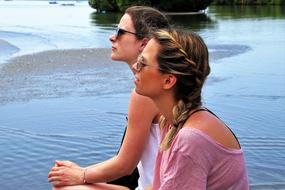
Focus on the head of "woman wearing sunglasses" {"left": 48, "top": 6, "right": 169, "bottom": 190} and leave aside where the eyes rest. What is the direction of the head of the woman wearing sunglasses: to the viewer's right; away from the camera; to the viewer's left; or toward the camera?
to the viewer's left

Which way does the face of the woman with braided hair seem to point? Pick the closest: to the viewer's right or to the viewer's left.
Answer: to the viewer's left

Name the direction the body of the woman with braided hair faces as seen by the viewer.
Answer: to the viewer's left

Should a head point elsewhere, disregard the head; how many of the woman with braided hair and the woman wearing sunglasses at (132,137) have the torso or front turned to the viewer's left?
2

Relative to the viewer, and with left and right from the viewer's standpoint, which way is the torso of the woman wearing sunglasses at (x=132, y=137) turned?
facing to the left of the viewer
